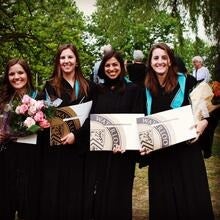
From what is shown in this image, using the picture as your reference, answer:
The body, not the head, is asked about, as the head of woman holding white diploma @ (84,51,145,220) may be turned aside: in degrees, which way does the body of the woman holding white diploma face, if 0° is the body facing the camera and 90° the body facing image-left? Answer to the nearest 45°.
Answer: approximately 0°

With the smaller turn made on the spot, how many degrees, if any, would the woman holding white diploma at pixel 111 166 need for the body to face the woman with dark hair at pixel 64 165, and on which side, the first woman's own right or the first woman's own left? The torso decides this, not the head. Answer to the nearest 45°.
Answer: approximately 90° to the first woman's own right

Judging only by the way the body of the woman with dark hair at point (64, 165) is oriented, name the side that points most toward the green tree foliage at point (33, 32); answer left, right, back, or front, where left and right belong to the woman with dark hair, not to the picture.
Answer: back

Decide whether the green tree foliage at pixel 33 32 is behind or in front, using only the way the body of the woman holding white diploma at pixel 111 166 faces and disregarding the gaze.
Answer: behind

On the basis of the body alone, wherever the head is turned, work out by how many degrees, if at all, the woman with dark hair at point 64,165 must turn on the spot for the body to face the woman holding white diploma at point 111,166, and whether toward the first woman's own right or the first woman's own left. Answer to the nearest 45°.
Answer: approximately 90° to the first woman's own left

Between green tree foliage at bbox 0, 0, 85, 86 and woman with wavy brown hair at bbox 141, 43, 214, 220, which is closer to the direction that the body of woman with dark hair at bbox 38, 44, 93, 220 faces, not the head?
the woman with wavy brown hair

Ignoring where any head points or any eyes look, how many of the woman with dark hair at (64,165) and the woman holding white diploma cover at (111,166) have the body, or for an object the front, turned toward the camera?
2
